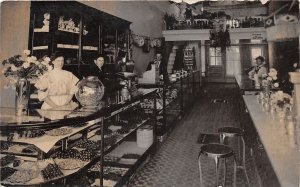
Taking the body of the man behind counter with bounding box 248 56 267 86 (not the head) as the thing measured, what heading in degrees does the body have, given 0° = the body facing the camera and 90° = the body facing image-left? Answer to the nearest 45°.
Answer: approximately 45°

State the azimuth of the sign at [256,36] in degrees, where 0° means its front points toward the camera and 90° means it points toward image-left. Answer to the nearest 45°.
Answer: approximately 0°

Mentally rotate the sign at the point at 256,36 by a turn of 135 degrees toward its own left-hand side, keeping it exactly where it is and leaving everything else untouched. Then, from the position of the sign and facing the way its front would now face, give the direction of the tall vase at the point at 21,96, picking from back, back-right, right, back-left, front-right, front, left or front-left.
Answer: back-right

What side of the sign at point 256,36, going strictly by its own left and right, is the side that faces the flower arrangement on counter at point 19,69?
front

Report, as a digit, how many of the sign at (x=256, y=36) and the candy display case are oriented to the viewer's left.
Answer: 0

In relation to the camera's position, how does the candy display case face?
facing the viewer and to the right of the viewer

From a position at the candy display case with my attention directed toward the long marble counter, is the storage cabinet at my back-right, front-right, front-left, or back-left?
back-left

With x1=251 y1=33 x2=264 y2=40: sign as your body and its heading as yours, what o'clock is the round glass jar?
The round glass jar is roughly at 12 o'clock from the sign.
